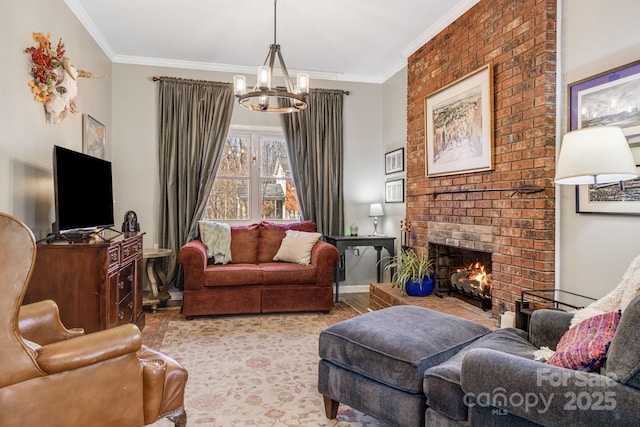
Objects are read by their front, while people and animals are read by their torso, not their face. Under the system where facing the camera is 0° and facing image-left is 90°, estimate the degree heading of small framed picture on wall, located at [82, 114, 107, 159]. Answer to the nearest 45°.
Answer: approximately 315°

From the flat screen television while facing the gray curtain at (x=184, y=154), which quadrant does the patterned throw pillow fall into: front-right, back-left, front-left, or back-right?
back-right

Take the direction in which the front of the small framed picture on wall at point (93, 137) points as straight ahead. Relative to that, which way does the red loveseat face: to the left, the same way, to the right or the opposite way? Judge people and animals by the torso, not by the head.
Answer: to the right

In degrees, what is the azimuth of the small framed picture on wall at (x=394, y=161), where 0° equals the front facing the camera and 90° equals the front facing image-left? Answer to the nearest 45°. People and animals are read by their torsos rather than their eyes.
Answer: approximately 45°

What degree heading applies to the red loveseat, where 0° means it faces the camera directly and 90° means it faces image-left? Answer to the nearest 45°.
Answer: approximately 0°

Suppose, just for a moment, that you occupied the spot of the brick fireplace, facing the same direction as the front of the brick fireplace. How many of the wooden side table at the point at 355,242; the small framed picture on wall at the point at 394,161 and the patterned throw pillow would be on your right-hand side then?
2

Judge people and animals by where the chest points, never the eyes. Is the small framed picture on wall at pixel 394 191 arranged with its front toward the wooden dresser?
yes

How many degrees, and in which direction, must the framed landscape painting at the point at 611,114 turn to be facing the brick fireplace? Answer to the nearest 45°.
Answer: approximately 90° to its right

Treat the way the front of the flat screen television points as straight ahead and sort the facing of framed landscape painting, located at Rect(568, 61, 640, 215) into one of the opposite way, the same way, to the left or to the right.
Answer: the opposite way

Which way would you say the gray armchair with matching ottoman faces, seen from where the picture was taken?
facing away from the viewer and to the left of the viewer
